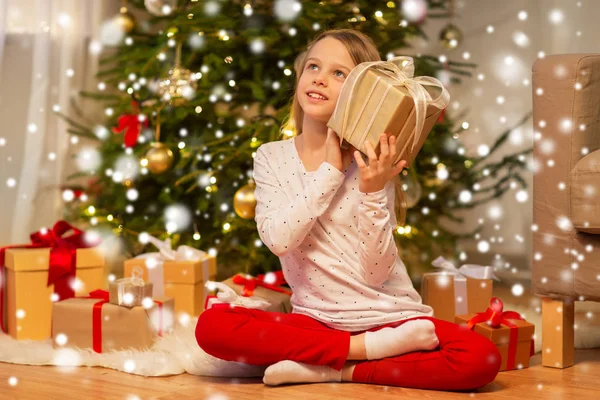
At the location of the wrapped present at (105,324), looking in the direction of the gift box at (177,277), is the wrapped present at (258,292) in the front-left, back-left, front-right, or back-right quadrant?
front-right

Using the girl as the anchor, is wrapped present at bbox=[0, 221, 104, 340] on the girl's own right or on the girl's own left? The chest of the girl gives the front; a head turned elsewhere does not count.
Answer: on the girl's own right

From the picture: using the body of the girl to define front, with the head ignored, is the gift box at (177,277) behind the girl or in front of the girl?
behind

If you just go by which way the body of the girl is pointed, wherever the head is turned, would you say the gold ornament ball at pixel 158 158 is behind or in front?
behind

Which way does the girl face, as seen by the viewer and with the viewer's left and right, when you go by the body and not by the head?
facing the viewer

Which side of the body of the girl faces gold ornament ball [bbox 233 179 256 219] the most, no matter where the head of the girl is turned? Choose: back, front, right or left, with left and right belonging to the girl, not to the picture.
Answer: back

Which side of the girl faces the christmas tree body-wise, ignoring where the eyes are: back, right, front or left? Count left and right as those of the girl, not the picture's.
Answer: back

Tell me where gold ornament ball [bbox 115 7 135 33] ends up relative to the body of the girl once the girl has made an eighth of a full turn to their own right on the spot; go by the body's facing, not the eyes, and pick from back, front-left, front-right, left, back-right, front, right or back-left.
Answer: right

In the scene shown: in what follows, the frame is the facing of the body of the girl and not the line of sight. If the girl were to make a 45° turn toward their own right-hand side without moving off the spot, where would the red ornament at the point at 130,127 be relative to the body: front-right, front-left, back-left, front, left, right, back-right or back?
right
